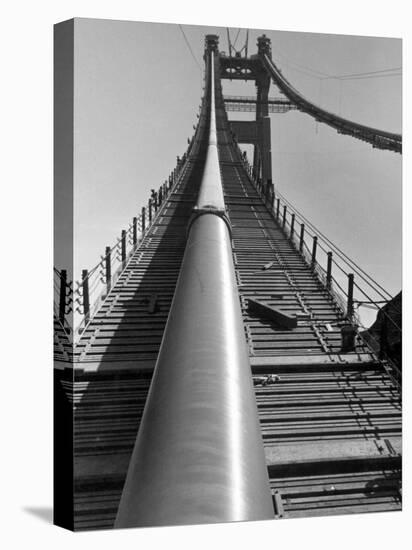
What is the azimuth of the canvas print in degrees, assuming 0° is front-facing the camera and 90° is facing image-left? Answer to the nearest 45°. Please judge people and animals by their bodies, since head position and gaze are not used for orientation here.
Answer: approximately 315°
